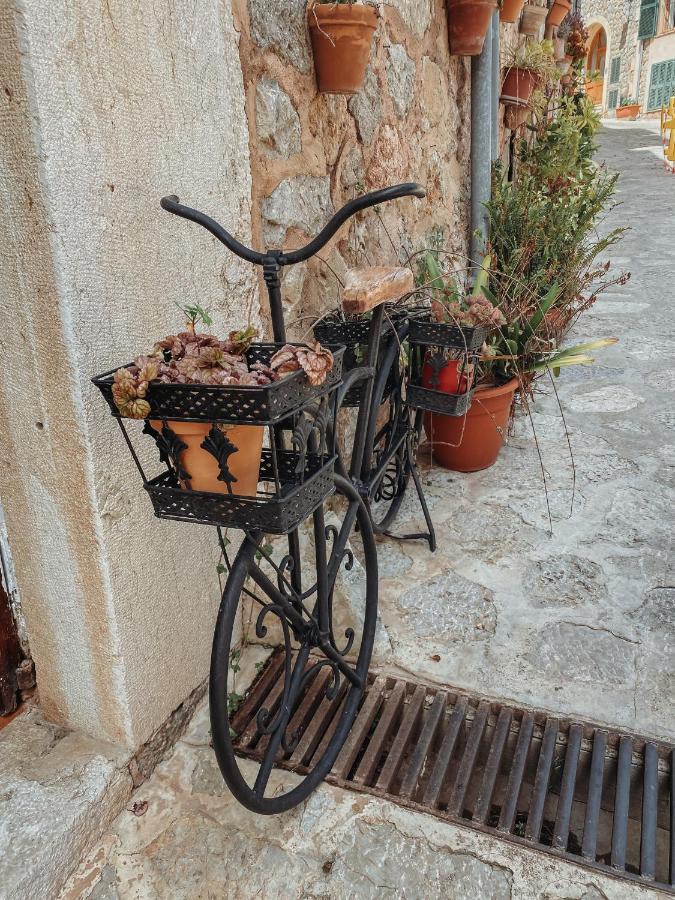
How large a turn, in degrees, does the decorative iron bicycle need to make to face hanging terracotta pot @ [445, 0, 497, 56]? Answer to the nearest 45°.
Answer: approximately 180°

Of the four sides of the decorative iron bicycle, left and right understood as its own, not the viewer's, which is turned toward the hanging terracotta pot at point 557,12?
back

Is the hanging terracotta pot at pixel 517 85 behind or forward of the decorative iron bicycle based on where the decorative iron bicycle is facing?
behind

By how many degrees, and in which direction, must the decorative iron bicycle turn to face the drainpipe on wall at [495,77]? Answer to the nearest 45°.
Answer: approximately 180°

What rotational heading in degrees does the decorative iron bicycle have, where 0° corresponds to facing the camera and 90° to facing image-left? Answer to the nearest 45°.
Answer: approximately 45°

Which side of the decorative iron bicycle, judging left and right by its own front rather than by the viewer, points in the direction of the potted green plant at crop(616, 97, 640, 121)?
back

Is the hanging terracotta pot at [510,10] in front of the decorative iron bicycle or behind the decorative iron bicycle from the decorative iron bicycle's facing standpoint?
behind
